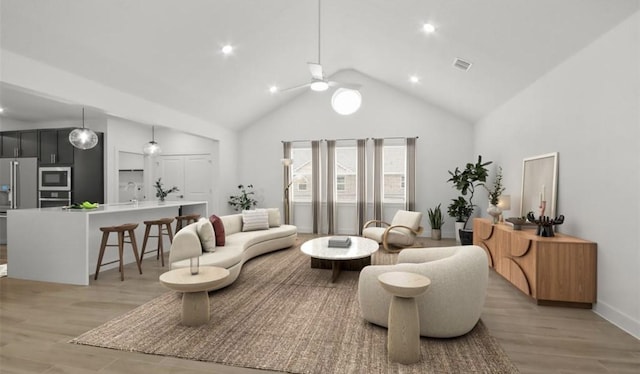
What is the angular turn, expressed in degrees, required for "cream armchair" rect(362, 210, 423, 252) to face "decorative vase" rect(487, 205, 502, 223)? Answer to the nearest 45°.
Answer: approximately 90° to its left

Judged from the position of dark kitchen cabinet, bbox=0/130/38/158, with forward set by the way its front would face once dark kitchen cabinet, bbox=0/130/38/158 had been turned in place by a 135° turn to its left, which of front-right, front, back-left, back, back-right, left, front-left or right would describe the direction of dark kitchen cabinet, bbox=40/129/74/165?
right

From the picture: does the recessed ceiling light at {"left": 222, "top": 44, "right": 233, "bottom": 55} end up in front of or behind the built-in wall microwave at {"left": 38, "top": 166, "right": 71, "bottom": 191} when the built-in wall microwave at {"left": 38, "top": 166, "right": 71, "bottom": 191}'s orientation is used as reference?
in front

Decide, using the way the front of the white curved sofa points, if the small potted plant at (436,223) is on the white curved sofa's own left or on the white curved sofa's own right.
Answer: on the white curved sofa's own left

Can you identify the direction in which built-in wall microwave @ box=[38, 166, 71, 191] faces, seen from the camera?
facing the viewer

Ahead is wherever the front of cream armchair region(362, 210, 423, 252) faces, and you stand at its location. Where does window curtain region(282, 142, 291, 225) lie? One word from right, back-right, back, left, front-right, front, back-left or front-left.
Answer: right

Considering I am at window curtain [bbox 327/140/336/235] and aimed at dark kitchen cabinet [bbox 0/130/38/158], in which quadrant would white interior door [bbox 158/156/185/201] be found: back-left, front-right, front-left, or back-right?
front-right

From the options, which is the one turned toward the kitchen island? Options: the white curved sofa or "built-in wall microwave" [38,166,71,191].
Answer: the built-in wall microwave

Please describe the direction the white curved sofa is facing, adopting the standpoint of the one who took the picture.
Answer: facing the viewer and to the right of the viewer

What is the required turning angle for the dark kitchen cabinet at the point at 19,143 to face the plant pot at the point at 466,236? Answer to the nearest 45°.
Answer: approximately 45° to its left

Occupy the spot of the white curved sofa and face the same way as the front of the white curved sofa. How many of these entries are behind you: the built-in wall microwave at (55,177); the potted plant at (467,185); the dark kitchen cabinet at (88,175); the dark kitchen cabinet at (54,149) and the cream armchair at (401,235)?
3

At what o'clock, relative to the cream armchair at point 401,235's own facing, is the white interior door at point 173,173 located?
The white interior door is roughly at 2 o'clock from the cream armchair.

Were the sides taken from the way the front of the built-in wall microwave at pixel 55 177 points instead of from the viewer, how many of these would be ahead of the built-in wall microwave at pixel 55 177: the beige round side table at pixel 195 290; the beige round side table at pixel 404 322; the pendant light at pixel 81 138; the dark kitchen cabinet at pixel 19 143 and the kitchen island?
4

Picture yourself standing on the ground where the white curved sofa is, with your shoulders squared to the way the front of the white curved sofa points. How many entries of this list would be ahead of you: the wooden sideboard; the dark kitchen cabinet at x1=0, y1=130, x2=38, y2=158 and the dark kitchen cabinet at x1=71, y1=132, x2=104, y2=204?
1

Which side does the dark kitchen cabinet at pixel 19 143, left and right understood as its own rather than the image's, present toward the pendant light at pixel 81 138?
front

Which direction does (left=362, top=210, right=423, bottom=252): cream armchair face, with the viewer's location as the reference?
facing the viewer and to the left of the viewer
